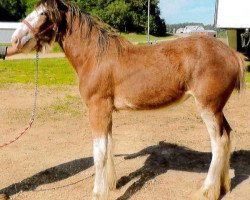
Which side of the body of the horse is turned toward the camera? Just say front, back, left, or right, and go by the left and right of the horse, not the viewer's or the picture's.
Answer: left
